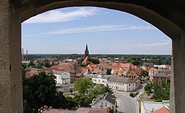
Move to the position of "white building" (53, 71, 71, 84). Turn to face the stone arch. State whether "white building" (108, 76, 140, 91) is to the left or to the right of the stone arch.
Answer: left

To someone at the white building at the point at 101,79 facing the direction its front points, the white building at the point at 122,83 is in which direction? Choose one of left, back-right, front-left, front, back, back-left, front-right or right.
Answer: left

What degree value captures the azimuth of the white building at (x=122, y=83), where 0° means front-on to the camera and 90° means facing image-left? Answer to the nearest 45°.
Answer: approximately 45°

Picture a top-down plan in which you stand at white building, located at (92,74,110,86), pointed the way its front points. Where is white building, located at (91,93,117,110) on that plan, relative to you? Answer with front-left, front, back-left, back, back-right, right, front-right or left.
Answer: front-left

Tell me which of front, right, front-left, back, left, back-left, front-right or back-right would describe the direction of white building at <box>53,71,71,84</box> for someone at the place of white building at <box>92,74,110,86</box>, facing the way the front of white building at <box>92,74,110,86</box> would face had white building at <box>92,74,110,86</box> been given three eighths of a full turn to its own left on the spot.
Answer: back
